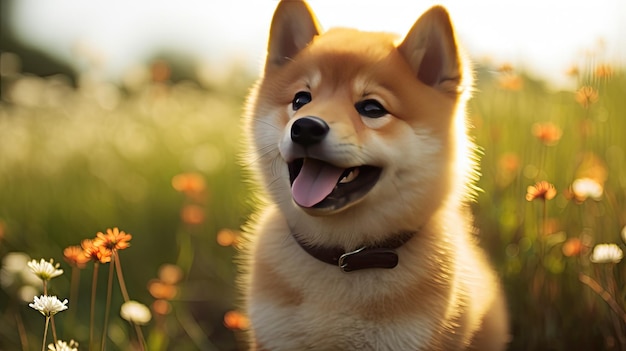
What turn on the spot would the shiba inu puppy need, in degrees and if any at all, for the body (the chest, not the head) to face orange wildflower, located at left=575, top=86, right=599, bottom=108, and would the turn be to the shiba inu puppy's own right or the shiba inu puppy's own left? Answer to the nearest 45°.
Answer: approximately 180°

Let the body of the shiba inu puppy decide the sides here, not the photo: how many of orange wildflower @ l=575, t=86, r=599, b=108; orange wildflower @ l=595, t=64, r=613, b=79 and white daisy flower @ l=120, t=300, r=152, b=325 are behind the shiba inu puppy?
2

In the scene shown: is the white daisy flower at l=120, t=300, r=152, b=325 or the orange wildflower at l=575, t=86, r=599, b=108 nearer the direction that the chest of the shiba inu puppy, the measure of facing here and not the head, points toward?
the white daisy flower

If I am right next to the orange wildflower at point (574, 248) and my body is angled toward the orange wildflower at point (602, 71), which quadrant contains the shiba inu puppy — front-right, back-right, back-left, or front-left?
back-left

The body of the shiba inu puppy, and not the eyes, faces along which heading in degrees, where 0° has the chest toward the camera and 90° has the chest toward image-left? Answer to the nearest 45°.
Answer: approximately 45°

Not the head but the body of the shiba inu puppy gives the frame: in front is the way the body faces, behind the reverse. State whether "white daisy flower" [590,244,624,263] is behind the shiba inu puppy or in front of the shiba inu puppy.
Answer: behind

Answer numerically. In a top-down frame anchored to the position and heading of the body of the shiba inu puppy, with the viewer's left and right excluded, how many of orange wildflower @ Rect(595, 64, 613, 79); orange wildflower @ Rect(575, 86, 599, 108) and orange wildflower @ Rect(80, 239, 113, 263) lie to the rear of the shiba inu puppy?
2

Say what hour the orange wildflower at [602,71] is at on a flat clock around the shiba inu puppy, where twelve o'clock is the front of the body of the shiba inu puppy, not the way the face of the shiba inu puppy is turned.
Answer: The orange wildflower is roughly at 6 o'clock from the shiba inu puppy.

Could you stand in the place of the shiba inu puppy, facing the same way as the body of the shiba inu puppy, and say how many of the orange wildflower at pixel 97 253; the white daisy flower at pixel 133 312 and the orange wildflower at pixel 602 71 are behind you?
1
